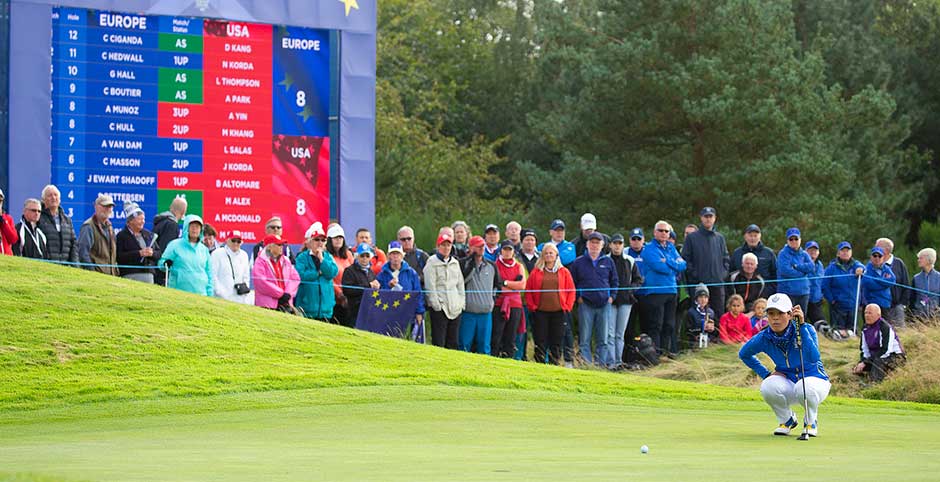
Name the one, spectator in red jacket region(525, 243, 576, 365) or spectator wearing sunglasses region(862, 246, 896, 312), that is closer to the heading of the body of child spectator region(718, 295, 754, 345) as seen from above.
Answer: the spectator in red jacket

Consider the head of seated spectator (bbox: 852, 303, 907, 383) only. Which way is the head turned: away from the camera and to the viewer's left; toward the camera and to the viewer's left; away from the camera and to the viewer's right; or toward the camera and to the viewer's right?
toward the camera and to the viewer's left

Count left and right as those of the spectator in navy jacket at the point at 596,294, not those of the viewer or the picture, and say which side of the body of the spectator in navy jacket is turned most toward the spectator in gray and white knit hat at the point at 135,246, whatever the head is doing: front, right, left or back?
right

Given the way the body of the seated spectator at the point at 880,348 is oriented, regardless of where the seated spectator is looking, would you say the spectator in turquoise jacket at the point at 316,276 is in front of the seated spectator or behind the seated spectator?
in front

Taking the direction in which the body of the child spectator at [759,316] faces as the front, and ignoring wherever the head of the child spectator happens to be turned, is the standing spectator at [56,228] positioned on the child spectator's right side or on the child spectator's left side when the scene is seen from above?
on the child spectator's right side

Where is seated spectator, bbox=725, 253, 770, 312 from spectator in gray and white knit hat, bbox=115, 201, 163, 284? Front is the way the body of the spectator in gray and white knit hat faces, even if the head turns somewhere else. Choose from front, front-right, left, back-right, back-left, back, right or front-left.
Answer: front-left

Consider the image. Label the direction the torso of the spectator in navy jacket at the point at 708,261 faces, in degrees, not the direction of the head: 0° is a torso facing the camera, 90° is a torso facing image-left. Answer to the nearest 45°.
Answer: approximately 0°

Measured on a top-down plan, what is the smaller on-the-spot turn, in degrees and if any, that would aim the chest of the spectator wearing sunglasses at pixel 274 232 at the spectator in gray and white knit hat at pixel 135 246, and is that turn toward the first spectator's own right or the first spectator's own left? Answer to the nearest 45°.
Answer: approximately 90° to the first spectator's own right

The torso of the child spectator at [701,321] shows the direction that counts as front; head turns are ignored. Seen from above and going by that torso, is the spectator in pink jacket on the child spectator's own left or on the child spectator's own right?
on the child spectator's own right

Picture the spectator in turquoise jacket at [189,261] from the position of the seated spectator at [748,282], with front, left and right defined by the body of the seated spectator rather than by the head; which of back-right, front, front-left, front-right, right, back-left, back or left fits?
front-right
